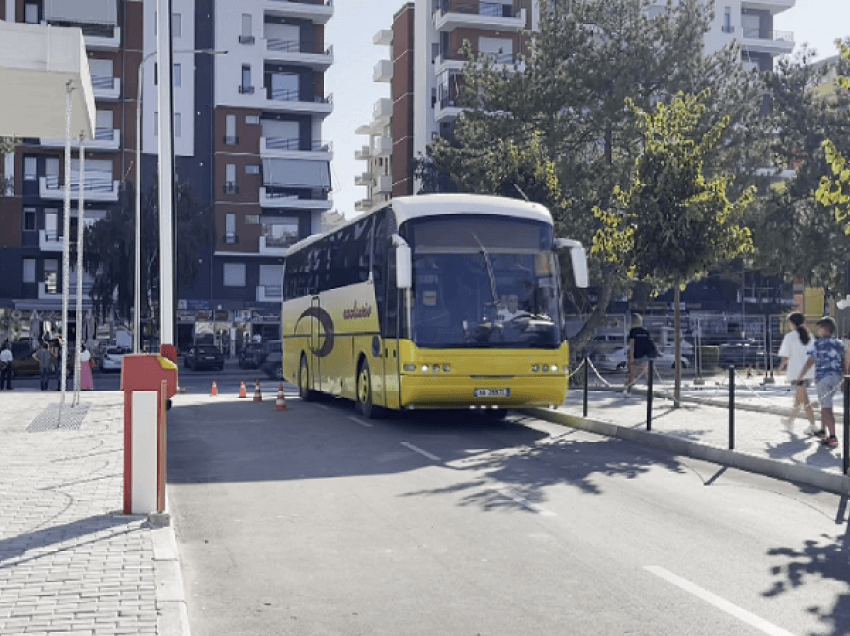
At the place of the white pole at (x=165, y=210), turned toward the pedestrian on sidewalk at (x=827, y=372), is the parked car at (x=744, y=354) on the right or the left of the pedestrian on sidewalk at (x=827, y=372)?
left

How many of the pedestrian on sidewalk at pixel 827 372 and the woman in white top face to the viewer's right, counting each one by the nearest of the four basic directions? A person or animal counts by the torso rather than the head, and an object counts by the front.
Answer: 0

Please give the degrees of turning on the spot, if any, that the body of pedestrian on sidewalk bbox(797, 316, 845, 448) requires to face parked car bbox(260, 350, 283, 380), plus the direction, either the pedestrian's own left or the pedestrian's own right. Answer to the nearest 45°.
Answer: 0° — they already face it

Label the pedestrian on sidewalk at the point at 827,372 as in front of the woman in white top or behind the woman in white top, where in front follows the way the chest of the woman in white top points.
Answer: behind

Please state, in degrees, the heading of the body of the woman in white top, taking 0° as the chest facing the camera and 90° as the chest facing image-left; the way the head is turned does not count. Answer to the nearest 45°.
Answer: approximately 135°

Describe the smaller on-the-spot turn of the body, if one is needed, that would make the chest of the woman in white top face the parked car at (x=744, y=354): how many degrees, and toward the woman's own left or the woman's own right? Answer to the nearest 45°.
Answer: approximately 45° to the woman's own right
